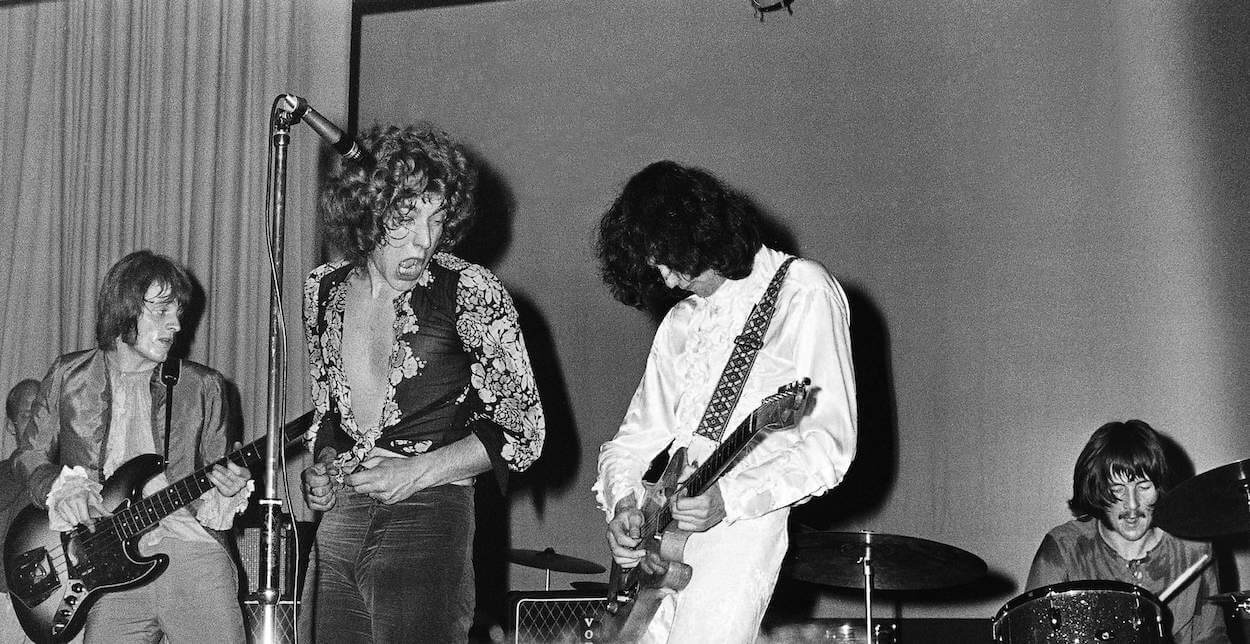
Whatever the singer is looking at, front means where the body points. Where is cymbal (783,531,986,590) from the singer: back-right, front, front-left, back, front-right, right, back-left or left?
back

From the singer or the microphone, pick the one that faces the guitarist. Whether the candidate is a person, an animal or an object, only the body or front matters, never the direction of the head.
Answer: the microphone

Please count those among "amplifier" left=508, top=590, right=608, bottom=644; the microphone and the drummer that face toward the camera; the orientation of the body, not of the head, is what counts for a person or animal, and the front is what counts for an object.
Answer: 2

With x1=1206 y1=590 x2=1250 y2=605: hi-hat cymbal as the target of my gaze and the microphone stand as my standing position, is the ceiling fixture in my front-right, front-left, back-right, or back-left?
front-left

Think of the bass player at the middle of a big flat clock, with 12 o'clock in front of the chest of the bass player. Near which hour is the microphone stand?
The microphone stand is roughly at 12 o'clock from the bass player.

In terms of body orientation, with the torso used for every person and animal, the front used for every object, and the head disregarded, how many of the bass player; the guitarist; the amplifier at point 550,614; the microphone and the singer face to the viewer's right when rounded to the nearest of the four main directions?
1

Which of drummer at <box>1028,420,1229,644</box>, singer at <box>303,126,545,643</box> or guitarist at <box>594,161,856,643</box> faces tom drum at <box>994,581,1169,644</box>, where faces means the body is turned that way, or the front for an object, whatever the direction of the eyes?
the drummer

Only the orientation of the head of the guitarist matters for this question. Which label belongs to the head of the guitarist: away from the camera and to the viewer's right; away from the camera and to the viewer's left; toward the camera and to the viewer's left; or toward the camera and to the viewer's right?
toward the camera and to the viewer's left

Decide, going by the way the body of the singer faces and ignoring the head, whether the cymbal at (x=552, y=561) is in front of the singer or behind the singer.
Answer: behind

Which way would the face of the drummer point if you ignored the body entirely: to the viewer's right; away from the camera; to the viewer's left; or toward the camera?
toward the camera

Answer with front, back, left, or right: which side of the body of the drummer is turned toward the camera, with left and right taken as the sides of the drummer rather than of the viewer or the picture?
front

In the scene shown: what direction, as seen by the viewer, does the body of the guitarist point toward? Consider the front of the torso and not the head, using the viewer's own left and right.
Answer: facing the viewer and to the left of the viewer

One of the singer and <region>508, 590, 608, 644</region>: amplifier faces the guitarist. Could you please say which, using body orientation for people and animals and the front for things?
the amplifier

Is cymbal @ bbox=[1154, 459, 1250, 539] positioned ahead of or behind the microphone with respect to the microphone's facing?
ahead

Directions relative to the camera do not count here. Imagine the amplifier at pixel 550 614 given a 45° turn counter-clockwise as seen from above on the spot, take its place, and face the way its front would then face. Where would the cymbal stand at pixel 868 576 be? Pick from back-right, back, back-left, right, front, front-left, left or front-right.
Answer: front

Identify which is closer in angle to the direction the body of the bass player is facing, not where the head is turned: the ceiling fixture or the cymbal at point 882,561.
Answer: the cymbal

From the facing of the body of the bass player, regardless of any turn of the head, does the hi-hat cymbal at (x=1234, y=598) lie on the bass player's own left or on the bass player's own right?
on the bass player's own left
